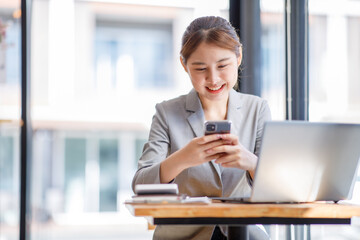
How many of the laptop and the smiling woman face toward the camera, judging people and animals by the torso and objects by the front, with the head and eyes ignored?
1

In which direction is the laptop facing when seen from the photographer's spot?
facing away from the viewer and to the left of the viewer

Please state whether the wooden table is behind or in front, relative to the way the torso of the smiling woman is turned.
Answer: in front

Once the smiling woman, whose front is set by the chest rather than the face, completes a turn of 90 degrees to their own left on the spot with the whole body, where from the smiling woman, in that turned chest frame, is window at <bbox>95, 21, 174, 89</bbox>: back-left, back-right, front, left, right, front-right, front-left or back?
left

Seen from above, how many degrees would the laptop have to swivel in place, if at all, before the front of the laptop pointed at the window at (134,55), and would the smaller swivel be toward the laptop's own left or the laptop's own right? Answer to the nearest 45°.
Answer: approximately 45° to the laptop's own right

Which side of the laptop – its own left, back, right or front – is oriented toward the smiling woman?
front

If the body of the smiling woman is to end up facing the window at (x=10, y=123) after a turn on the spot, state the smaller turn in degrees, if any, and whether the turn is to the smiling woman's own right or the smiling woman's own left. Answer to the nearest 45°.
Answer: approximately 135° to the smiling woman's own right

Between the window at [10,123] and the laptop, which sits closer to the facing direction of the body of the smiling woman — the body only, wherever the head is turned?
the laptop

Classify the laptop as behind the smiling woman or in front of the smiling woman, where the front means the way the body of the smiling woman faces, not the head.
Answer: in front
